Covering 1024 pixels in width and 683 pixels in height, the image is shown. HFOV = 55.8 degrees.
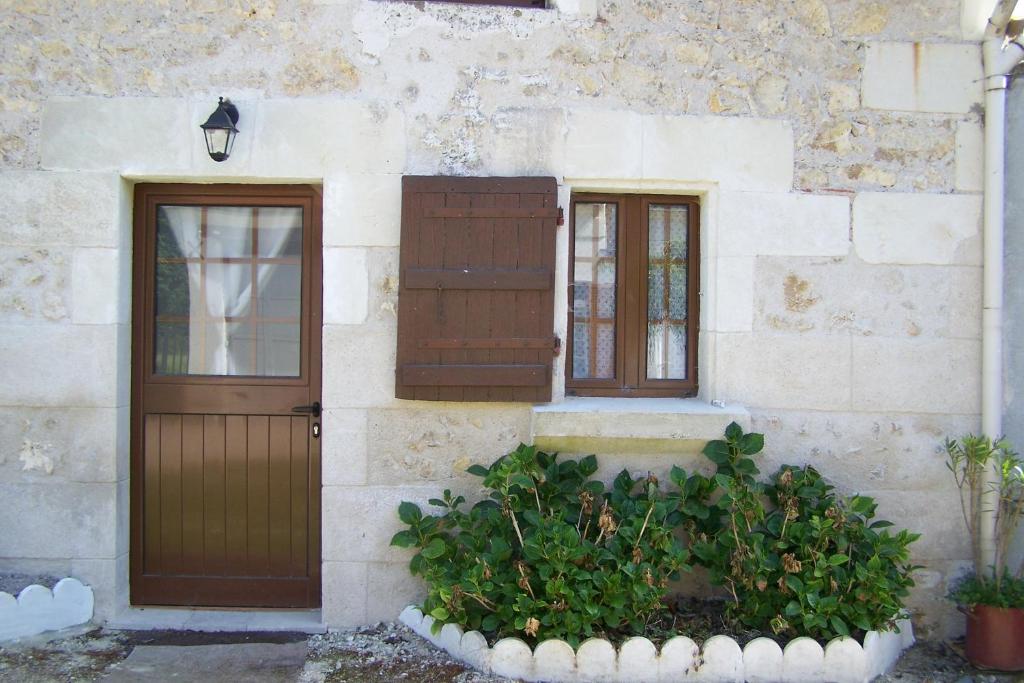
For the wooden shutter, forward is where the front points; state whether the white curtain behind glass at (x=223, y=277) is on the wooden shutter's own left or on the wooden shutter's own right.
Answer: on the wooden shutter's own right

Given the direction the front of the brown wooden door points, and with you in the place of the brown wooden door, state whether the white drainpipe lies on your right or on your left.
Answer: on your left

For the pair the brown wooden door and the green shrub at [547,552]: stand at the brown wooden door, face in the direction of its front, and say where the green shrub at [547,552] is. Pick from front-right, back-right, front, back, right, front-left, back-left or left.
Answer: front-left

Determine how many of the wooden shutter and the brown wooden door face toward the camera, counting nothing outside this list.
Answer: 2

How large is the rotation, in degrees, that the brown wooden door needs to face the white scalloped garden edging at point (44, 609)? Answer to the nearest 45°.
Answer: approximately 90° to its right

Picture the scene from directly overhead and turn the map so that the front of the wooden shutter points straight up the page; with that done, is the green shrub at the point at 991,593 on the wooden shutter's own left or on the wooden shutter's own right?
on the wooden shutter's own left

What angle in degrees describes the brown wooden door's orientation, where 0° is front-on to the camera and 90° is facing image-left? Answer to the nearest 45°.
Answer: approximately 0°

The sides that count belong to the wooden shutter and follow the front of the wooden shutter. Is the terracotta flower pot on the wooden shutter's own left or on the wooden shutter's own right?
on the wooden shutter's own left

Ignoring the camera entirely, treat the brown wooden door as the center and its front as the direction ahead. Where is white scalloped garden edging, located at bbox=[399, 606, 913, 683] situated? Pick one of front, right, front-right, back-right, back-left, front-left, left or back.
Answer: front-left

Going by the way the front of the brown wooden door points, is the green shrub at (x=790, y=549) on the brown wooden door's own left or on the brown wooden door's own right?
on the brown wooden door's own left

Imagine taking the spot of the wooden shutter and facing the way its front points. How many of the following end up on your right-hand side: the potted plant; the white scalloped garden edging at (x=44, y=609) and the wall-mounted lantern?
2
